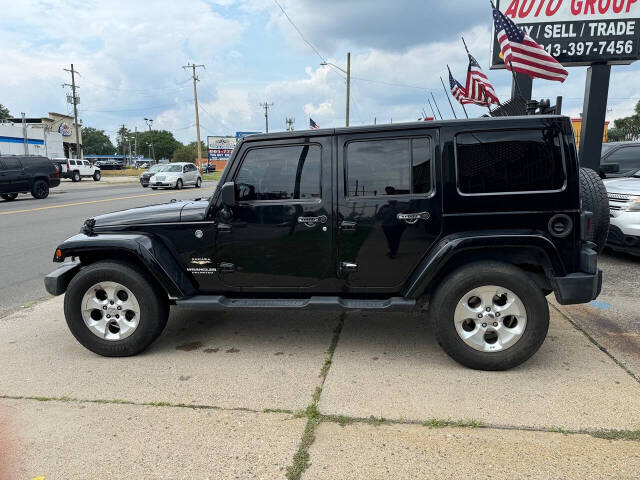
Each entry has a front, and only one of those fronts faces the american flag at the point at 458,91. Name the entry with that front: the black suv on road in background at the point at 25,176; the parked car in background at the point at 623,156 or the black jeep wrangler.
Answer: the parked car in background at the point at 623,156

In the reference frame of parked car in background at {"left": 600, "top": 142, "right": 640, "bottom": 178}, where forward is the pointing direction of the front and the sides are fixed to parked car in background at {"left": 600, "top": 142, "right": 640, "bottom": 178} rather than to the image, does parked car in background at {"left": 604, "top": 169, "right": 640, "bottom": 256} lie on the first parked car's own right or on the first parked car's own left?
on the first parked car's own left

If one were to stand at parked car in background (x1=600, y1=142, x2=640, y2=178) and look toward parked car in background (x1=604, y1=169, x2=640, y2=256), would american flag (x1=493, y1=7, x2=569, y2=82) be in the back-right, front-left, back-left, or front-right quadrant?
front-right

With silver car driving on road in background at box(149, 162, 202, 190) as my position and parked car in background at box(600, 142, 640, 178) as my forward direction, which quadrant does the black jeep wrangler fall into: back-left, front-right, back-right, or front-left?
front-right

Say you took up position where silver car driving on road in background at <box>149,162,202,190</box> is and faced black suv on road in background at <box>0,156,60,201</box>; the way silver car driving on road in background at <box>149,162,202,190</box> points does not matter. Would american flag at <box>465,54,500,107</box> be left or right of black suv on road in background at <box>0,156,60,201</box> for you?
left

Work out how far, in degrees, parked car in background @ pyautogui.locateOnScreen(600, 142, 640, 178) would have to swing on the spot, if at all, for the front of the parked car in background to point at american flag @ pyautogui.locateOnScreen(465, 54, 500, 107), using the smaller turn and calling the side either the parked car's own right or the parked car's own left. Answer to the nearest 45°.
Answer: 0° — it already faces it

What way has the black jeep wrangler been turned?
to the viewer's left

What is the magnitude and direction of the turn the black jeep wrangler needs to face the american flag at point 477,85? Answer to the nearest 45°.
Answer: approximately 135° to its right

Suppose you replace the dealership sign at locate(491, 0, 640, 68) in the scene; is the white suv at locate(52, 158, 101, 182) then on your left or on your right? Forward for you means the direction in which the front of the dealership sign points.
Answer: on your right

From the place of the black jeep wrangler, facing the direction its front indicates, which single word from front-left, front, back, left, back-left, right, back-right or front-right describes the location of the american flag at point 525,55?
back-right

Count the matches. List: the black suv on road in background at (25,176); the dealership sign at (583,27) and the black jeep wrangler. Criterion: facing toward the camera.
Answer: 1

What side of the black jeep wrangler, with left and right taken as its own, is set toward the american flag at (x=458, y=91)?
right

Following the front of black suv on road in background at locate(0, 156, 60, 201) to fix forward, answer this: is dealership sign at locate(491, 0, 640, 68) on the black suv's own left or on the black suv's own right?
on the black suv's own left

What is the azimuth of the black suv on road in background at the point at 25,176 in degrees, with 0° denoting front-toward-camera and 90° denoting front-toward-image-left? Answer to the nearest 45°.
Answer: approximately 90°

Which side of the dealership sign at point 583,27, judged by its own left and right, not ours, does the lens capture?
front

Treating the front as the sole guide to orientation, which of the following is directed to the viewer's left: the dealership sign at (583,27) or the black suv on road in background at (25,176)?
the black suv on road in background

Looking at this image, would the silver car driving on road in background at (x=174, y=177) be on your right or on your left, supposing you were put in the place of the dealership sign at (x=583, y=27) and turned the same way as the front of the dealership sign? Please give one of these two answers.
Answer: on your right
